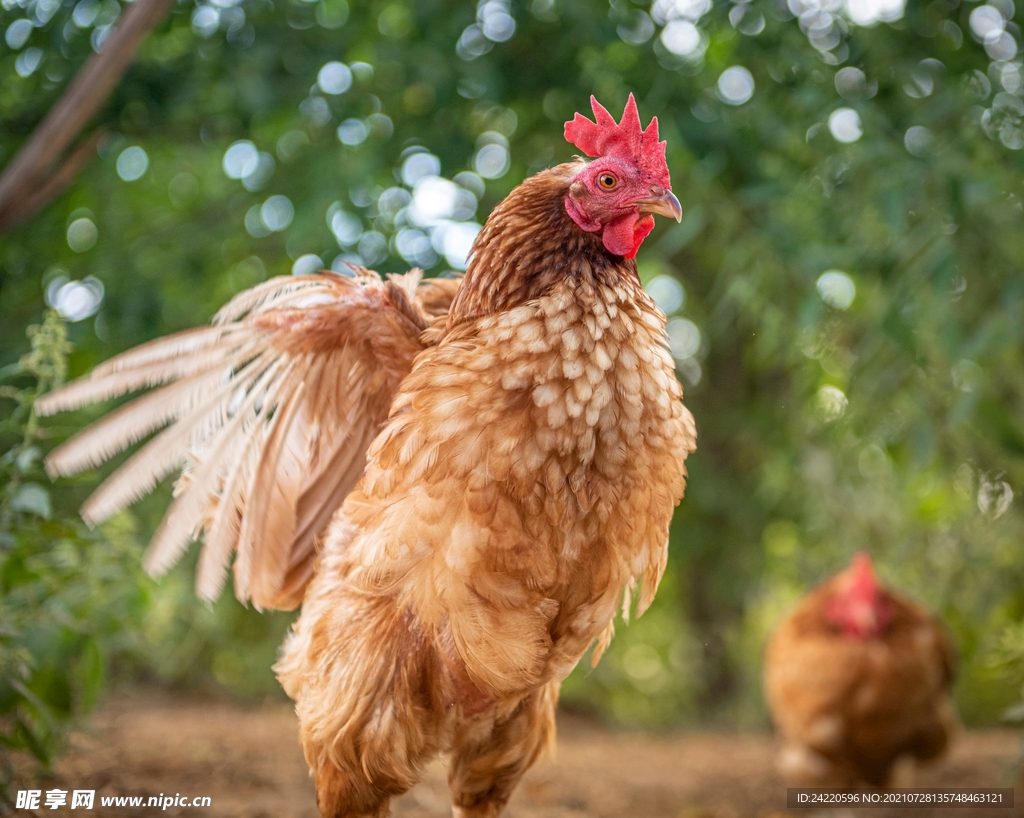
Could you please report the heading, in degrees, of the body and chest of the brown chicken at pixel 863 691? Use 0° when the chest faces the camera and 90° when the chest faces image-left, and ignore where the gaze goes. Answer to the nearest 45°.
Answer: approximately 0°

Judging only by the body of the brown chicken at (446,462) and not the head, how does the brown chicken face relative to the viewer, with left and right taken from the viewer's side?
facing the viewer and to the right of the viewer

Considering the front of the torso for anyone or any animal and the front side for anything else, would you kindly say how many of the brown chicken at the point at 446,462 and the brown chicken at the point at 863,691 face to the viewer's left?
0

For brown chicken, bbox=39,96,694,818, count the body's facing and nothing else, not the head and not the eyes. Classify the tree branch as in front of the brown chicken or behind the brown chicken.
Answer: behind
